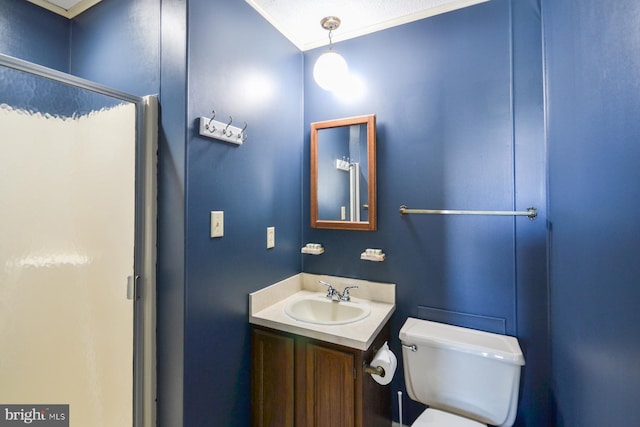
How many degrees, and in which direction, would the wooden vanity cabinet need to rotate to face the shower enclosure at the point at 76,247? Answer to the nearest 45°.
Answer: approximately 45° to its right

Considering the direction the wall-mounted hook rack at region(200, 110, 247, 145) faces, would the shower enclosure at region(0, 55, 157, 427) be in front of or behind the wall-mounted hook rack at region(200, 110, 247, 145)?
behind

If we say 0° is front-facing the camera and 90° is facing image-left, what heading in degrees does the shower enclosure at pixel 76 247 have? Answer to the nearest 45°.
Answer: approximately 315°

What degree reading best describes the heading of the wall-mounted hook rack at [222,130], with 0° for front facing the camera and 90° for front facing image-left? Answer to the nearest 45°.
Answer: approximately 315°

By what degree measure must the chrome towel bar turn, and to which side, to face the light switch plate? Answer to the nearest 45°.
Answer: approximately 45° to its right

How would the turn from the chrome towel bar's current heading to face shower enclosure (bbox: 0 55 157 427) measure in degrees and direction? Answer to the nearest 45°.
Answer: approximately 45° to its right

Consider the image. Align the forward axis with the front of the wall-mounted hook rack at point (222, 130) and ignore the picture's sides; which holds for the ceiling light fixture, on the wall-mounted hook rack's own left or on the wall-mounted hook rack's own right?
on the wall-mounted hook rack's own left

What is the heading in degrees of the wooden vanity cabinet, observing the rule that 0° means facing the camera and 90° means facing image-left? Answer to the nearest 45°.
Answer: approximately 45°

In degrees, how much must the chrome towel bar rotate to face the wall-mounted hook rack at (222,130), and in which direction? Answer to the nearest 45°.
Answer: approximately 45° to its right

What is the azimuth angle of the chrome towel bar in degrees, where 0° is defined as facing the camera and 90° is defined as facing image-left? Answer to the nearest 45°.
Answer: approximately 0°
